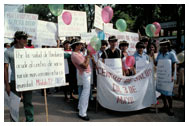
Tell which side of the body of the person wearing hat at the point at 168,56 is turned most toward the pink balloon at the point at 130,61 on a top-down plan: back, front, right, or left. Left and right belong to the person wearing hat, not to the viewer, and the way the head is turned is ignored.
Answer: right

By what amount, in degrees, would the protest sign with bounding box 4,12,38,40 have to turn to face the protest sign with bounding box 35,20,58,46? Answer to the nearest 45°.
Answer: approximately 90° to its left

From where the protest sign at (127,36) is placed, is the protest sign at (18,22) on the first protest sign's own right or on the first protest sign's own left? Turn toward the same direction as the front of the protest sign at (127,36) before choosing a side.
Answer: on the first protest sign's own right

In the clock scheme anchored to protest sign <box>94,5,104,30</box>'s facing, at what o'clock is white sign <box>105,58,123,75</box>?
The white sign is roughly at 10 o'clock from the protest sign.

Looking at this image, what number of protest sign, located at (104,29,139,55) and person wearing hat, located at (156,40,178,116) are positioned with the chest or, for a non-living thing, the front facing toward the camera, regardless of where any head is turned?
2
